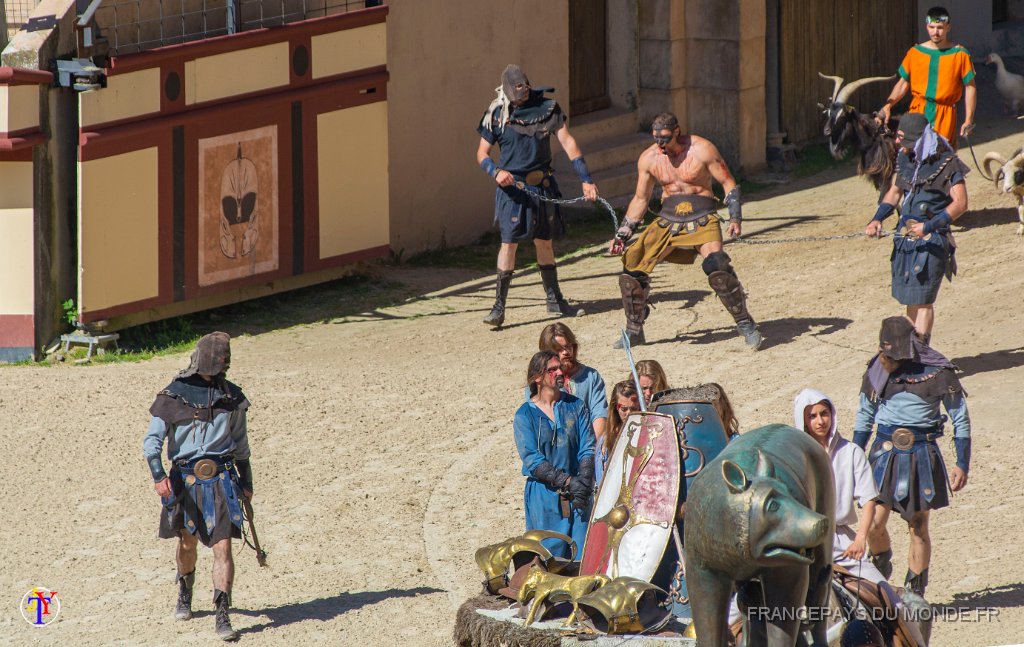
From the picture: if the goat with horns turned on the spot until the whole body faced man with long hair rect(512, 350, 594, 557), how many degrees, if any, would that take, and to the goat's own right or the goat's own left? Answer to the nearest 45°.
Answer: approximately 45° to the goat's own left

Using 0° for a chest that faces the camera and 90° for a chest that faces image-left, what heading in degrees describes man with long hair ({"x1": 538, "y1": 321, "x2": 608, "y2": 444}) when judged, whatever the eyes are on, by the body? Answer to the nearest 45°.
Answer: approximately 0°

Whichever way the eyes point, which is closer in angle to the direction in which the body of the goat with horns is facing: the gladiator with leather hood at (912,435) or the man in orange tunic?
the gladiator with leather hood

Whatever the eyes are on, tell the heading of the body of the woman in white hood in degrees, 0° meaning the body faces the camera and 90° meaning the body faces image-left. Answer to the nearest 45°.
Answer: approximately 45°

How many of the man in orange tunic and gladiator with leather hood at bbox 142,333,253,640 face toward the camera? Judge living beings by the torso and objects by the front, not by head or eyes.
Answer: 2
